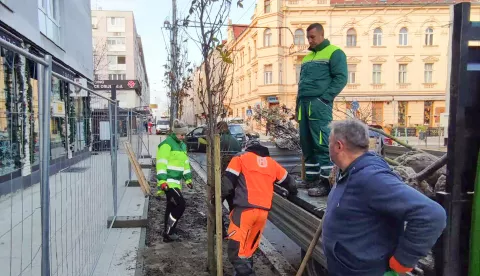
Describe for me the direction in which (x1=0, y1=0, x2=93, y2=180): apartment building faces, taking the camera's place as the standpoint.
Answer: facing the viewer and to the right of the viewer

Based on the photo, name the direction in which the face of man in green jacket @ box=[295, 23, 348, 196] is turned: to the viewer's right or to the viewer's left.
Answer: to the viewer's left

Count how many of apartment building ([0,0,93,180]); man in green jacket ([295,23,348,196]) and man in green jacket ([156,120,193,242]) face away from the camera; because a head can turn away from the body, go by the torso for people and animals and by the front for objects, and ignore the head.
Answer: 0

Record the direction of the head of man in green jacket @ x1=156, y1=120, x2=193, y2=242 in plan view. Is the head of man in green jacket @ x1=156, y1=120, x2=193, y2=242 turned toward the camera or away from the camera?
toward the camera

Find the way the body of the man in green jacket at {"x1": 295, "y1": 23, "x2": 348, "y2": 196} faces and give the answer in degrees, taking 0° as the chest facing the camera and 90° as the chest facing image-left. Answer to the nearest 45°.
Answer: approximately 45°

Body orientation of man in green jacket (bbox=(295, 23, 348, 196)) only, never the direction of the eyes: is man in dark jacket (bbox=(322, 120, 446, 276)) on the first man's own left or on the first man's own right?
on the first man's own left

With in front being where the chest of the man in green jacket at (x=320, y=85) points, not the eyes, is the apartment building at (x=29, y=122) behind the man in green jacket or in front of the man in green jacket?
in front

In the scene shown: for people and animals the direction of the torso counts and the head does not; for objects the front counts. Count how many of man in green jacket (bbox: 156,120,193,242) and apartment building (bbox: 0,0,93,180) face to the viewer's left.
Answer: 0

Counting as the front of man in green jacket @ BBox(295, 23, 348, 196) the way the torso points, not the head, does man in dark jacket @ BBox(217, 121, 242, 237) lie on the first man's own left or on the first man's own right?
on the first man's own right
